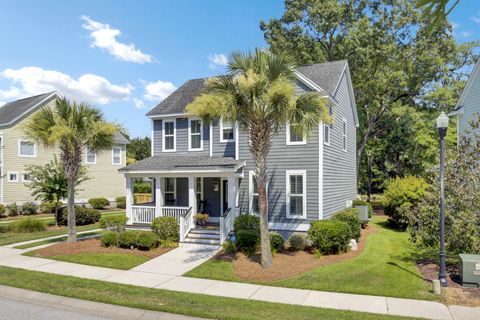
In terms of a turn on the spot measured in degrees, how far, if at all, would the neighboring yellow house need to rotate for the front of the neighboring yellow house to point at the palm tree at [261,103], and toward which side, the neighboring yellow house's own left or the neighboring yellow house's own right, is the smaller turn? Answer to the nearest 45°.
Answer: approximately 45° to the neighboring yellow house's own left

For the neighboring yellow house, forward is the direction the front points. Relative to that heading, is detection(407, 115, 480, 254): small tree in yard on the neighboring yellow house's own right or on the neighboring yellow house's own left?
on the neighboring yellow house's own left

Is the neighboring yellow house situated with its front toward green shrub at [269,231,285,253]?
no

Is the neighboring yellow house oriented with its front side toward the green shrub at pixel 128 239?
no

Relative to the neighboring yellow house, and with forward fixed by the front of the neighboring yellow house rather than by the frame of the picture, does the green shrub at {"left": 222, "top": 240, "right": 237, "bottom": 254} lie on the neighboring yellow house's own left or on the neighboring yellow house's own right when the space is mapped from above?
on the neighboring yellow house's own left

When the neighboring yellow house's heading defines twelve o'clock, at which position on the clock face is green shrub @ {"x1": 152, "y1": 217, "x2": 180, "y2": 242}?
The green shrub is roughly at 10 o'clock from the neighboring yellow house.

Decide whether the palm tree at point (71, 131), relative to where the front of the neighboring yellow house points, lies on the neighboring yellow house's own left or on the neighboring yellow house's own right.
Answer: on the neighboring yellow house's own left

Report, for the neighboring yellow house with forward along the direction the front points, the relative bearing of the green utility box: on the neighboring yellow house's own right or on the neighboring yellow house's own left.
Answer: on the neighboring yellow house's own left

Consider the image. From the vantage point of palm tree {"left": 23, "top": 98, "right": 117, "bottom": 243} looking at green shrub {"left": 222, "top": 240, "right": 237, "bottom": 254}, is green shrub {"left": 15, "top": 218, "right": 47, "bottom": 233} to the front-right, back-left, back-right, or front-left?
back-left

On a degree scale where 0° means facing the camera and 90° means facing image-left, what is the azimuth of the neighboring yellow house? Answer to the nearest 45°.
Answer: approximately 45°

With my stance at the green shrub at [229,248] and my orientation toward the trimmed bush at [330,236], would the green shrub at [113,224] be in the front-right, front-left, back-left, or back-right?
back-left

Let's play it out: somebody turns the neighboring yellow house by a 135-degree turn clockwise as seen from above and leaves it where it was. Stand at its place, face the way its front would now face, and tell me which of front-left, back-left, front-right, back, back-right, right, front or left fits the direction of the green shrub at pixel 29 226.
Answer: back

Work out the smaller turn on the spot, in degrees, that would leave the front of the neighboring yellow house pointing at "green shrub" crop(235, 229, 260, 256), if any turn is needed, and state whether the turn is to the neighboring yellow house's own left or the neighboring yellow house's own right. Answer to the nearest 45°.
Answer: approximately 45° to the neighboring yellow house's own left

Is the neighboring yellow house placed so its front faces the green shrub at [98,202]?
no

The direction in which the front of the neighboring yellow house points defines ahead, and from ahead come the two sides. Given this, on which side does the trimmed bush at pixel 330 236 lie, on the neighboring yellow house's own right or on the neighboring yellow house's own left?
on the neighboring yellow house's own left
